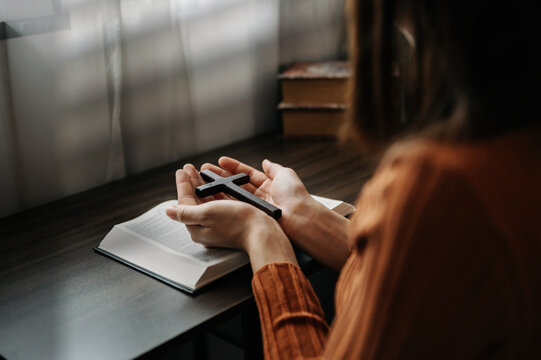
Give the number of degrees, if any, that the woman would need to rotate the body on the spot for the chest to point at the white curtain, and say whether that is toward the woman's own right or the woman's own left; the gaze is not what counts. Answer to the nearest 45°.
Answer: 0° — they already face it

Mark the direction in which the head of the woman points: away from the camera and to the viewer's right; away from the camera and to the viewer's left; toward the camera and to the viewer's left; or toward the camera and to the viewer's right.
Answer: away from the camera and to the viewer's left

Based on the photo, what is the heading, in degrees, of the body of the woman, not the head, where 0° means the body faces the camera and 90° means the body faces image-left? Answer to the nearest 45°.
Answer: approximately 135°

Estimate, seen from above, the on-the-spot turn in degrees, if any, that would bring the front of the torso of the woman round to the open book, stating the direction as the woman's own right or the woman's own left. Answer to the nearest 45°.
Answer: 0° — they already face it

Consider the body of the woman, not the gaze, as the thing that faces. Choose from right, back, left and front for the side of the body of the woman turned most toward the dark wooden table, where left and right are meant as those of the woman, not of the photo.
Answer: front
